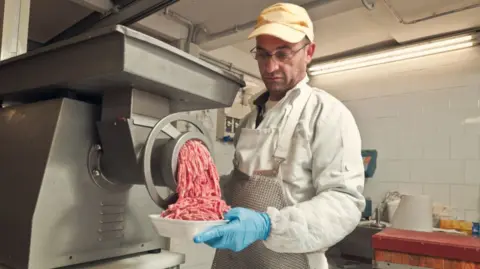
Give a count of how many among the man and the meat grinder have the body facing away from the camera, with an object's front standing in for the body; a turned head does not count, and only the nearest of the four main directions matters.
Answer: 0

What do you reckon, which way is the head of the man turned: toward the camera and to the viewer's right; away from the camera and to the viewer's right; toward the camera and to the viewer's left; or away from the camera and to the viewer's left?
toward the camera and to the viewer's left

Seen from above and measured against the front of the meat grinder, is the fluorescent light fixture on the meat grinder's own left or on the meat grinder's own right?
on the meat grinder's own left

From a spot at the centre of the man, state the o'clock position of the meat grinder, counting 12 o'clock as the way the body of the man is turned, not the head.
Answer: The meat grinder is roughly at 1 o'clock from the man.

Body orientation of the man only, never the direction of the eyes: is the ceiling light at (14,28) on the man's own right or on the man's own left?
on the man's own right

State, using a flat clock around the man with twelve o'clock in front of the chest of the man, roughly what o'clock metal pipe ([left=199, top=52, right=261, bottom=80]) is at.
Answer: The metal pipe is roughly at 4 o'clock from the man.

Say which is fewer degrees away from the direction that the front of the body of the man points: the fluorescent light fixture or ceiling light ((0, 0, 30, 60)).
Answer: the ceiling light

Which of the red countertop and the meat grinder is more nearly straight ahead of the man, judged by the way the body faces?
the meat grinder

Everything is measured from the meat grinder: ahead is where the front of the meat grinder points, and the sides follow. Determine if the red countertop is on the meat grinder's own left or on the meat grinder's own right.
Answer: on the meat grinder's own left

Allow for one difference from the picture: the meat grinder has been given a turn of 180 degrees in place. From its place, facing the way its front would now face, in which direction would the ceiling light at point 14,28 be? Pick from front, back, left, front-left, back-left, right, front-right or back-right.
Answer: front

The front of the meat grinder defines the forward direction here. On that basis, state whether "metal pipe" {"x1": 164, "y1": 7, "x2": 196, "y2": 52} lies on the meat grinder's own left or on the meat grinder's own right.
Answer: on the meat grinder's own left

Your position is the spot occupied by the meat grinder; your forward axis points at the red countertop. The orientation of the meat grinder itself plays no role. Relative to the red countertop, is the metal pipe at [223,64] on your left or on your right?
left

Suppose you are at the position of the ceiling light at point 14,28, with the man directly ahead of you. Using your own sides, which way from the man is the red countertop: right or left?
left

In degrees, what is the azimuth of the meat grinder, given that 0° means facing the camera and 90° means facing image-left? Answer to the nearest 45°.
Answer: approximately 315°
